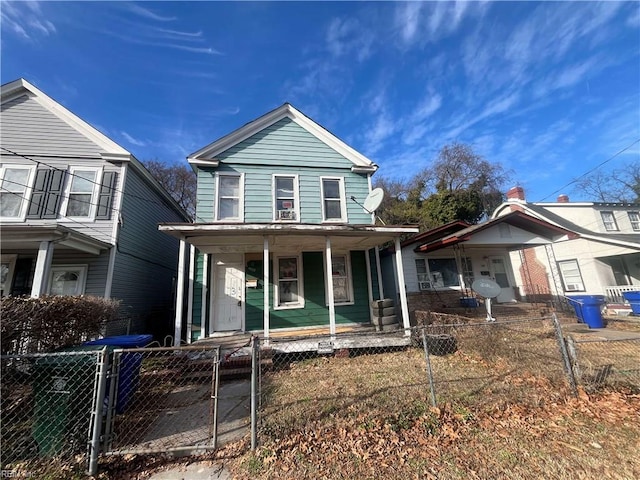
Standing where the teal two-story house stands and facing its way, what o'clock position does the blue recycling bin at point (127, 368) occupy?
The blue recycling bin is roughly at 1 o'clock from the teal two-story house.

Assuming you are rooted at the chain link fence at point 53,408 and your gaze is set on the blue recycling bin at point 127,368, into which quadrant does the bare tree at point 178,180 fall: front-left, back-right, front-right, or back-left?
front-left

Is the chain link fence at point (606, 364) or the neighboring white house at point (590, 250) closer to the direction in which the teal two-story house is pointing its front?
the chain link fence

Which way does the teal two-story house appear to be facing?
toward the camera

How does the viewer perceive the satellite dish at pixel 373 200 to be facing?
facing the viewer and to the left of the viewer

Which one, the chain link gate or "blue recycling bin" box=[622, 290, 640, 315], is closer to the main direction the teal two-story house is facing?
the chain link gate

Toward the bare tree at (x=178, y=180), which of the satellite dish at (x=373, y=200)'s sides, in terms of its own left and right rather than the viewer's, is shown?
right

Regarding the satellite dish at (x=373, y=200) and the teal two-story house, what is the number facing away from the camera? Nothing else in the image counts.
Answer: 0

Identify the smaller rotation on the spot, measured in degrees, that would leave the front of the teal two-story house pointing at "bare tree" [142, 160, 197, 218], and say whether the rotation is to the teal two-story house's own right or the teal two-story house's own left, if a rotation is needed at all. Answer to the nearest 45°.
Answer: approximately 135° to the teal two-story house's own right

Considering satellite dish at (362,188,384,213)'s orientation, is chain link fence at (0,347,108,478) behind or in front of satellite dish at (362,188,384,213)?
in front

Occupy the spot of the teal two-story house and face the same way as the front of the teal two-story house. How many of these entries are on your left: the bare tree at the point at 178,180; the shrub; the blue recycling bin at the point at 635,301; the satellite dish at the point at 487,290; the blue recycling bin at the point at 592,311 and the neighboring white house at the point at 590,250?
4

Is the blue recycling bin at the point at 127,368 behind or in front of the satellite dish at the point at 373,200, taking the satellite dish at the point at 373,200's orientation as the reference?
in front

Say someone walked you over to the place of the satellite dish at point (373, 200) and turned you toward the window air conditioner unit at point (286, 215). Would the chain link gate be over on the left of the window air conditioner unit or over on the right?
left

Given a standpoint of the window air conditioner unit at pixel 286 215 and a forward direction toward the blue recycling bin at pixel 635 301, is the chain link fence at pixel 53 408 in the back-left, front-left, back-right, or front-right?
back-right
